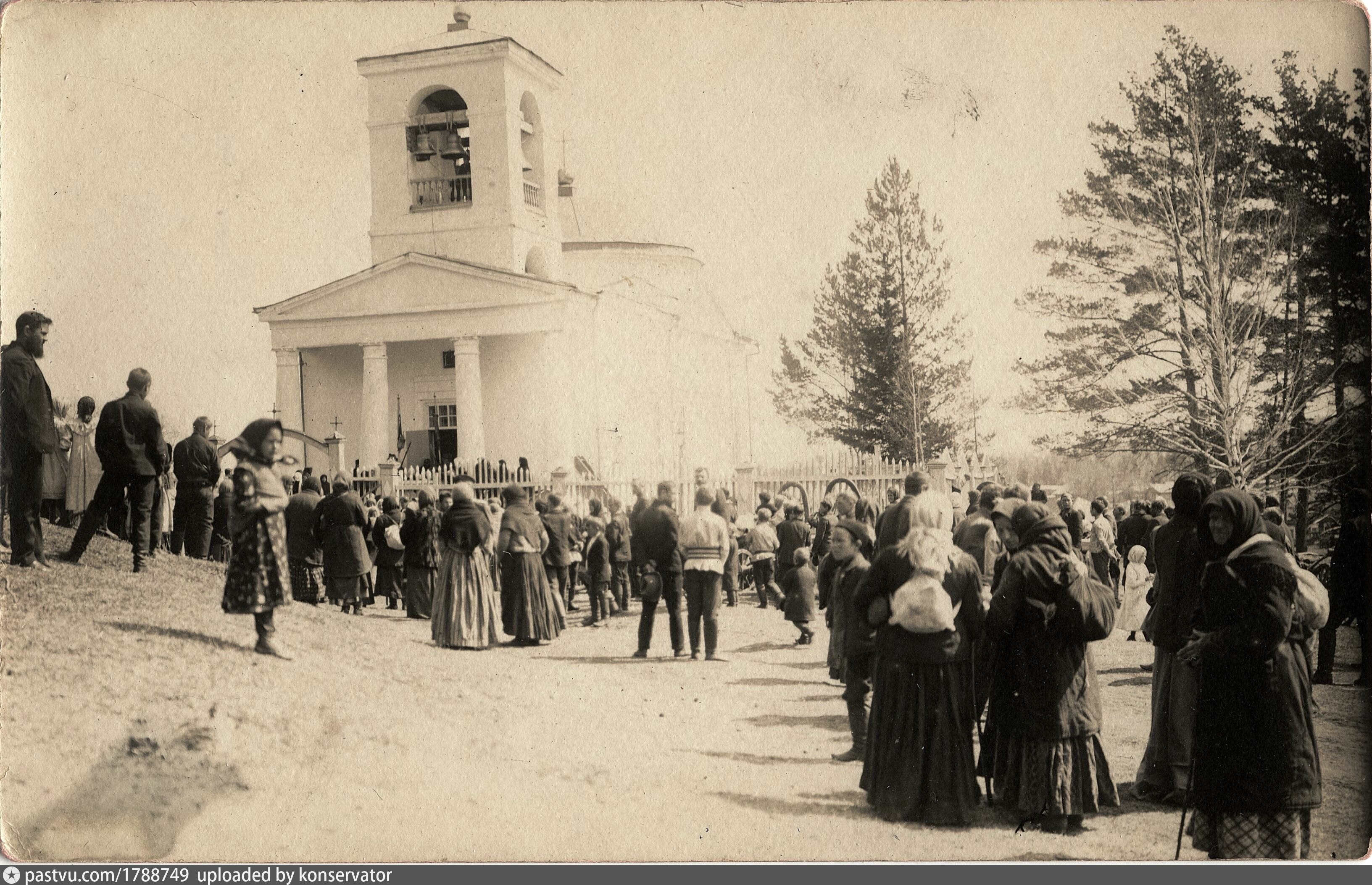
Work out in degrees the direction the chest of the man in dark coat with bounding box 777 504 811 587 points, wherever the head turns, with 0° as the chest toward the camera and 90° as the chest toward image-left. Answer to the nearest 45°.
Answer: approximately 180°

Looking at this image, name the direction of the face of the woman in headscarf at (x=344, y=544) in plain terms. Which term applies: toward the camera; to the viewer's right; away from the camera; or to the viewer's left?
away from the camera

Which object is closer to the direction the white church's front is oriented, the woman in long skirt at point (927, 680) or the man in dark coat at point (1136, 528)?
the woman in long skirt

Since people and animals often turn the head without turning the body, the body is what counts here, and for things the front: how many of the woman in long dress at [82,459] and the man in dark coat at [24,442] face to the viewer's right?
1

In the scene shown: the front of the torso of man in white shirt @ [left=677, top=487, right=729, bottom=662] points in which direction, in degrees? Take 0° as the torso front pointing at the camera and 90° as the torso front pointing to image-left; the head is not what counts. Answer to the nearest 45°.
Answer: approximately 180°

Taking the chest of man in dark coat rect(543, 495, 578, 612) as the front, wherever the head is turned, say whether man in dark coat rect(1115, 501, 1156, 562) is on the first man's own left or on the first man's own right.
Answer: on the first man's own right

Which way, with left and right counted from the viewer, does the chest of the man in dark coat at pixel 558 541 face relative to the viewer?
facing away from the viewer

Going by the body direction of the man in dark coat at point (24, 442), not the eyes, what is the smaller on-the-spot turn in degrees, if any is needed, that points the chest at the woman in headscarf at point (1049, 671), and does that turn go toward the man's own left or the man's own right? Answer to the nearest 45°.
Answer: approximately 45° to the man's own right
